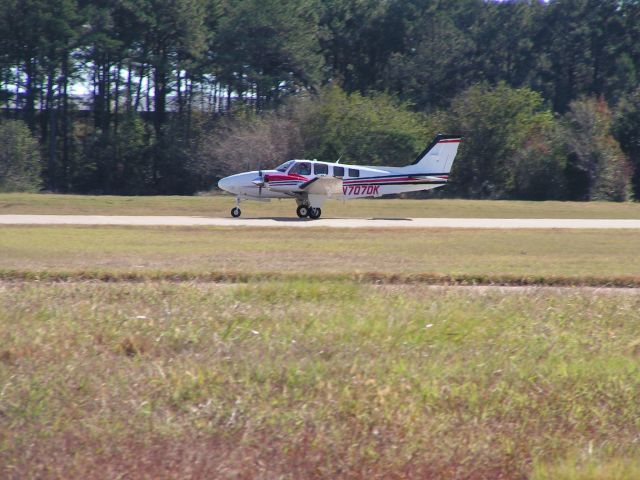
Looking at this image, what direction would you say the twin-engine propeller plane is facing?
to the viewer's left
